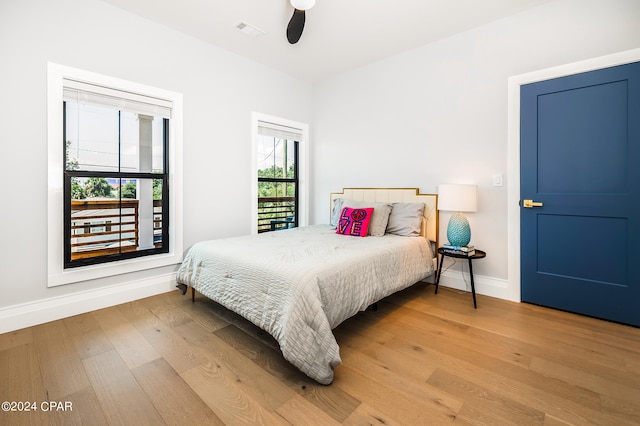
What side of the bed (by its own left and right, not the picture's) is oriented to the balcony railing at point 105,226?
right

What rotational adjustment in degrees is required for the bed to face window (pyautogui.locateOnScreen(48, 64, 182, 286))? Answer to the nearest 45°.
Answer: approximately 45° to its right

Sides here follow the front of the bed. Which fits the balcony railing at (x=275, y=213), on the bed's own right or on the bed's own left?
on the bed's own right

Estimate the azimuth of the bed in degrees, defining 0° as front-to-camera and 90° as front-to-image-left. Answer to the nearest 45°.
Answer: approximately 45°

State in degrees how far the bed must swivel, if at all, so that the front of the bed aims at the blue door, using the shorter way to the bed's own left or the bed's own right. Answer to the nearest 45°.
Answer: approximately 135° to the bed's own left
